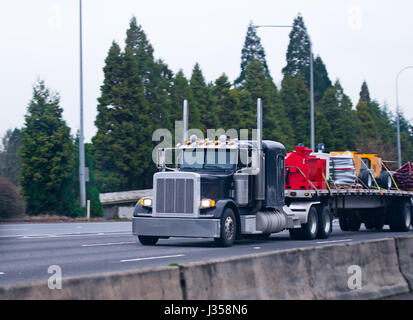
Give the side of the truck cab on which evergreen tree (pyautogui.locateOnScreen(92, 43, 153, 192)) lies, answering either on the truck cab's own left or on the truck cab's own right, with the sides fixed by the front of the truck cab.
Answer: on the truck cab's own right

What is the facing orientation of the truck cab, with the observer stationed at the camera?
facing the viewer and to the left of the viewer

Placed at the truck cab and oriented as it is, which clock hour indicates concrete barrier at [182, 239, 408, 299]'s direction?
The concrete barrier is roughly at 10 o'clock from the truck cab.

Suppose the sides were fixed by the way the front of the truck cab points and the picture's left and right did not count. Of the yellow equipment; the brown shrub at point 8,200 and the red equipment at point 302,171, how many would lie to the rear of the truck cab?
2

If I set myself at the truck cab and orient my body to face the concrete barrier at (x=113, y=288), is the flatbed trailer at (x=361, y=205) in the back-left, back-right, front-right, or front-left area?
back-left

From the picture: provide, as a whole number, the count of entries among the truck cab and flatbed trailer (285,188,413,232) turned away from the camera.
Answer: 0

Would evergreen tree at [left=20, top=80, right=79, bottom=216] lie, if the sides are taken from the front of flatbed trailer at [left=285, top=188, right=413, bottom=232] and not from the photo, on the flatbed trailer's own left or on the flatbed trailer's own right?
on the flatbed trailer's own right

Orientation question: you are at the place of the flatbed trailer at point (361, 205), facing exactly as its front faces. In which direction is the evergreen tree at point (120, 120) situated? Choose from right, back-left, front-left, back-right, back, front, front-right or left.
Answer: right

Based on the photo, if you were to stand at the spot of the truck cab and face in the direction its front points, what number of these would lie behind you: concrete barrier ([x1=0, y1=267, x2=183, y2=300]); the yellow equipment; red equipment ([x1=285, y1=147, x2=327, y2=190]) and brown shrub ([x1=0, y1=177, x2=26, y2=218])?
2

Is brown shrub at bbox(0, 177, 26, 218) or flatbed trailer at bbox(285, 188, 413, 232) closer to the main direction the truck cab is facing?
the brown shrub

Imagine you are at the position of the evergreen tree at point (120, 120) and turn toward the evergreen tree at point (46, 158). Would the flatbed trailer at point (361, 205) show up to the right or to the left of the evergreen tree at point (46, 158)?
left

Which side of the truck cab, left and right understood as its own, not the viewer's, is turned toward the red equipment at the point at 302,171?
back

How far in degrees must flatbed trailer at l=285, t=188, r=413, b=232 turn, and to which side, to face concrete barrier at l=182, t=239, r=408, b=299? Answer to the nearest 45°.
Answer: approximately 45° to its left

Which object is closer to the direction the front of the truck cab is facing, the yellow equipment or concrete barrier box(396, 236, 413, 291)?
the concrete barrier

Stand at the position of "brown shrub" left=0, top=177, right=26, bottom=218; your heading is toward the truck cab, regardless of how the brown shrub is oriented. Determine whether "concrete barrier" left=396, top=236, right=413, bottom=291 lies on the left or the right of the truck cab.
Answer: right

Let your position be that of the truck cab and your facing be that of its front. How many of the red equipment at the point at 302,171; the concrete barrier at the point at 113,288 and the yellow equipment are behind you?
2

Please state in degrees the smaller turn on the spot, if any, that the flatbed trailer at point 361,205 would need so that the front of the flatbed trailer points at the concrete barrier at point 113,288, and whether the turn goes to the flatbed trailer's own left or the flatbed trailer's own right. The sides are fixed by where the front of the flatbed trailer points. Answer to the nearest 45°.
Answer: approximately 45° to the flatbed trailer's own left
